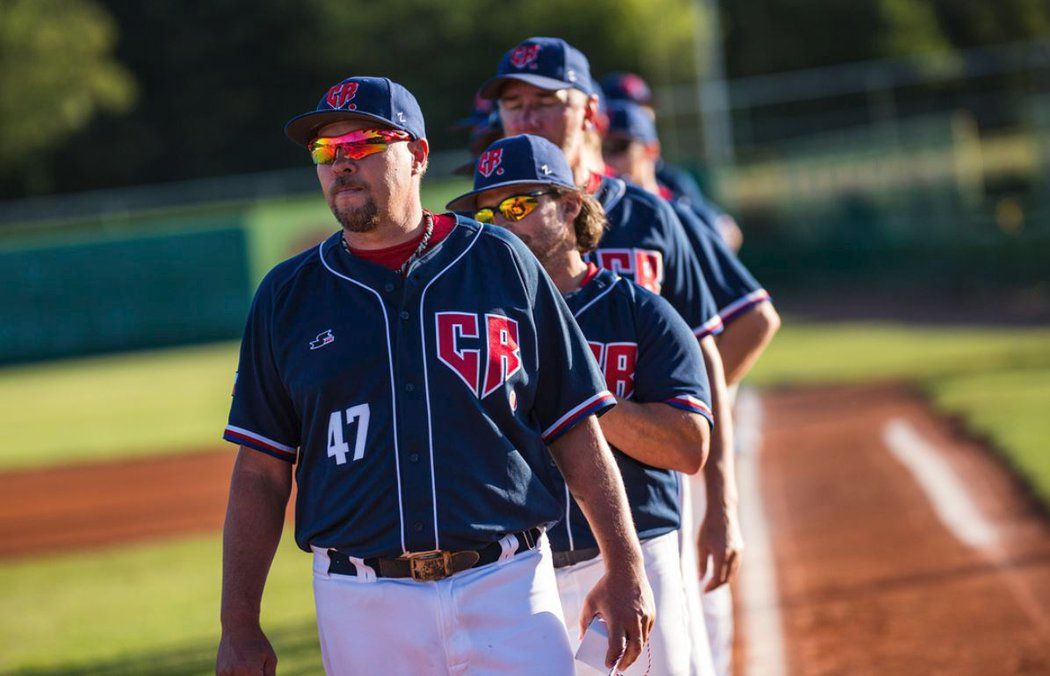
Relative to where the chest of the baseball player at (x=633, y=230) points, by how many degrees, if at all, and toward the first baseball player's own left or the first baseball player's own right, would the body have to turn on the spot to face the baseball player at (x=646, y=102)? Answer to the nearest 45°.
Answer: approximately 135° to the first baseball player's own right

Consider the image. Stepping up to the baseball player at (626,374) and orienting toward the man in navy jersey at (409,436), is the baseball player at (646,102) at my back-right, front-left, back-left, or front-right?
back-right

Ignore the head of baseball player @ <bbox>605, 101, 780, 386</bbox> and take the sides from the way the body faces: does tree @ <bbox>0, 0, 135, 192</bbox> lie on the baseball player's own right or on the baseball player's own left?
on the baseball player's own right

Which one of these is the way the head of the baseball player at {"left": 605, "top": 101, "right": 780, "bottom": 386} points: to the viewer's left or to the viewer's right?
to the viewer's left

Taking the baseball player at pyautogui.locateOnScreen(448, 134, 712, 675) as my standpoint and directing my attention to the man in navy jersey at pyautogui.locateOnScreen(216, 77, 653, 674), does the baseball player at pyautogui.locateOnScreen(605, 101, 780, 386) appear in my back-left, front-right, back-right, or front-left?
back-right

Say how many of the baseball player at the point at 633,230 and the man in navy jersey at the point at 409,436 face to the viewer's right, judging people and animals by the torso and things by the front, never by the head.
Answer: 0

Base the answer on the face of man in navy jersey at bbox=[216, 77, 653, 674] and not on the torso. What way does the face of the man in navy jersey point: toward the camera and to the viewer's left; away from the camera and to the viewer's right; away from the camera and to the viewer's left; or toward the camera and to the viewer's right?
toward the camera and to the viewer's left

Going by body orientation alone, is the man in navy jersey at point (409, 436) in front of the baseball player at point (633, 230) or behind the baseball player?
in front

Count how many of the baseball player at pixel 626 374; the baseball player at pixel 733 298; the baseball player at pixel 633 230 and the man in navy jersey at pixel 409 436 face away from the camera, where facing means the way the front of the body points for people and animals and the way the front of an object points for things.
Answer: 0

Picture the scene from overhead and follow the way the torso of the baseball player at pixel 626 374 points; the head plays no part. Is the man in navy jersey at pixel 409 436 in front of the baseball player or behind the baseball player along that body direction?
in front

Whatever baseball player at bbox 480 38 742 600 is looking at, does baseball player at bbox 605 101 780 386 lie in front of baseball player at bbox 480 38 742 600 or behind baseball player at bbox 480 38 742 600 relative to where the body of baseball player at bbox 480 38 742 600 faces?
behind

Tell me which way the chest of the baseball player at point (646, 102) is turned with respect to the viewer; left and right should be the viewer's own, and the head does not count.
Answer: facing the viewer and to the left of the viewer

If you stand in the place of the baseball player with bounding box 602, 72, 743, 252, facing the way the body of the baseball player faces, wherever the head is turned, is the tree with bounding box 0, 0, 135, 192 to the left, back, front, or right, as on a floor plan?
right

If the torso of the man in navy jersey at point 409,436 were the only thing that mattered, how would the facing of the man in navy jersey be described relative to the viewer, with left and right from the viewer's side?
facing the viewer
